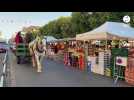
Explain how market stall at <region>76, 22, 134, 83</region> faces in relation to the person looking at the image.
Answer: facing the viewer and to the left of the viewer

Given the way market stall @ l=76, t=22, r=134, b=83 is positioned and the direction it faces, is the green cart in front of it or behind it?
in front

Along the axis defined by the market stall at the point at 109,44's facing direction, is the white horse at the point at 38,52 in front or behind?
in front

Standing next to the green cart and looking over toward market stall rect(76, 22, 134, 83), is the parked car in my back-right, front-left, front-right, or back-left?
back-left
